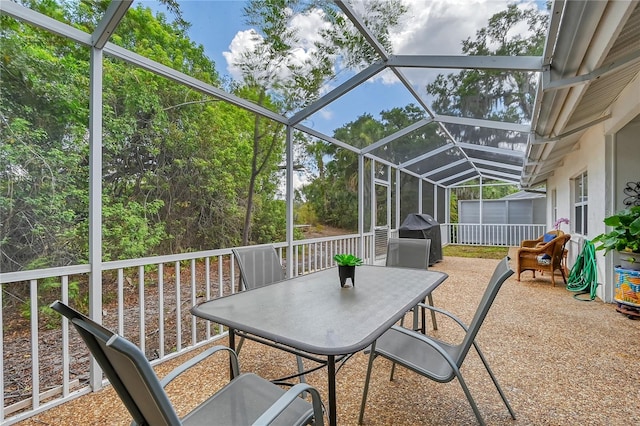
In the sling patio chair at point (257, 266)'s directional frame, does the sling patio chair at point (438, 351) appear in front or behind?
in front

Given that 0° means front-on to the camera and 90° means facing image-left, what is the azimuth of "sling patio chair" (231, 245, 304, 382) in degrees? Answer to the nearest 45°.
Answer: approximately 315°

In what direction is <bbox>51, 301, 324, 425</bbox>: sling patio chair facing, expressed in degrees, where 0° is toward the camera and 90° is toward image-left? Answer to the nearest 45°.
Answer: approximately 225°

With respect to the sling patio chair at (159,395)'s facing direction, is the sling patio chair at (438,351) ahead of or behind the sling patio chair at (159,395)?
ahead

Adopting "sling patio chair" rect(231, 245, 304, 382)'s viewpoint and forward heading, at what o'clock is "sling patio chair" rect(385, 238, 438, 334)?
"sling patio chair" rect(385, 238, 438, 334) is roughly at 10 o'clock from "sling patio chair" rect(231, 245, 304, 382).

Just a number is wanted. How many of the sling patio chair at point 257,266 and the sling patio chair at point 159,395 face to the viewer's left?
0

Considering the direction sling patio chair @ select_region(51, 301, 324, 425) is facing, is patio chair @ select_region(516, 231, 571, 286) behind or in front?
in front

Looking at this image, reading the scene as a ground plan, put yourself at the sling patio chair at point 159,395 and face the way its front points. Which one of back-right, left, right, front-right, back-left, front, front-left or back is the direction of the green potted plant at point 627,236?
front-right

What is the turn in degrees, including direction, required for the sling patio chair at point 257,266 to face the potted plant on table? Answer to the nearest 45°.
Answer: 0° — it already faces it

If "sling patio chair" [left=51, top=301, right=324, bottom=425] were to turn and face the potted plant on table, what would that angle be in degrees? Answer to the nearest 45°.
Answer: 0° — it already faces it

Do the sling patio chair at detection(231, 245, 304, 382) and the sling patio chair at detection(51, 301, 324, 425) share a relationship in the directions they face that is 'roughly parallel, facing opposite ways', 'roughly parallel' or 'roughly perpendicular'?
roughly perpendicular
